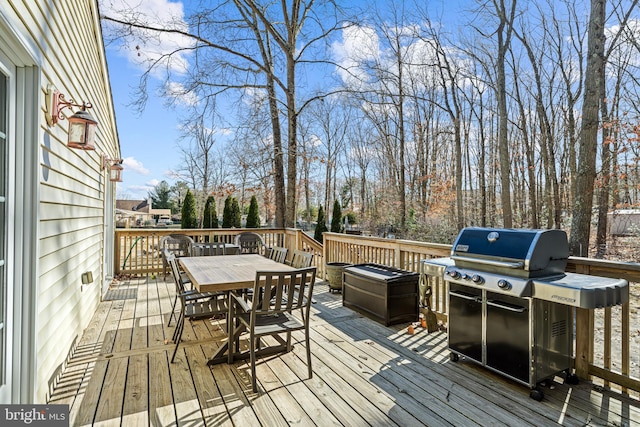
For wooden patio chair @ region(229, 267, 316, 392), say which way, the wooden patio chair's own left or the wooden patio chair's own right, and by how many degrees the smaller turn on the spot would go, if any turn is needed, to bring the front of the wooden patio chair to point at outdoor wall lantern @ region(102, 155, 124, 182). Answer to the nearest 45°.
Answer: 0° — it already faces it

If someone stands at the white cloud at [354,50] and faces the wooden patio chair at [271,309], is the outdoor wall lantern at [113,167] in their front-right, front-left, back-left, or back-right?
front-right

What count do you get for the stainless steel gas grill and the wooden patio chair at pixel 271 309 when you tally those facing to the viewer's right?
0

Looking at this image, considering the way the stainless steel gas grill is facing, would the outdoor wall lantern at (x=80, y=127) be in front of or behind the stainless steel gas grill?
in front

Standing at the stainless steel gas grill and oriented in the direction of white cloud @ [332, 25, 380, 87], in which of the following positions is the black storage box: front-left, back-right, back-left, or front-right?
front-left

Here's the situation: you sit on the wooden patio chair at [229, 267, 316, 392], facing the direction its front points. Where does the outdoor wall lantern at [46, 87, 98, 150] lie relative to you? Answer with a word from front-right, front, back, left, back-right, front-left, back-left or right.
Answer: front-left

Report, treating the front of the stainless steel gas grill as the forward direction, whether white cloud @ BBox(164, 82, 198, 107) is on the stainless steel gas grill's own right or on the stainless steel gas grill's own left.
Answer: on the stainless steel gas grill's own right

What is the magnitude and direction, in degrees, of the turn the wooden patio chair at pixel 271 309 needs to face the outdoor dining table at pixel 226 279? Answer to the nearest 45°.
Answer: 0° — it already faces it

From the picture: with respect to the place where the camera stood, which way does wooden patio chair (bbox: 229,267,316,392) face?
facing away from the viewer and to the left of the viewer

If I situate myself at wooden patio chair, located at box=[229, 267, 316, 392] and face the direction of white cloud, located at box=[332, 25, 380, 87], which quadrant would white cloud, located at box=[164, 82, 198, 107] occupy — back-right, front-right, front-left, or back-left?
front-left

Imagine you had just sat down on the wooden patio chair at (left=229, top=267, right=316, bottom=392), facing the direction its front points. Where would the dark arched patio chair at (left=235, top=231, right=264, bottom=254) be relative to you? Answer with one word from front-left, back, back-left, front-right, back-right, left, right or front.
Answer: front-right

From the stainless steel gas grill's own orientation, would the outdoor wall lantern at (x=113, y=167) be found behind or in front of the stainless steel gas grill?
in front

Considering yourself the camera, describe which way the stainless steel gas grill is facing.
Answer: facing the viewer and to the left of the viewer

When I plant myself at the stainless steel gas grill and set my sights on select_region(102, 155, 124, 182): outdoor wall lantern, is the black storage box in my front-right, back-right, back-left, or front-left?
front-right

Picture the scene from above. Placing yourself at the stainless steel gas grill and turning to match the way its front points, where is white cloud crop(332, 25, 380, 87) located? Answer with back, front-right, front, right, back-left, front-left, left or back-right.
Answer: right
